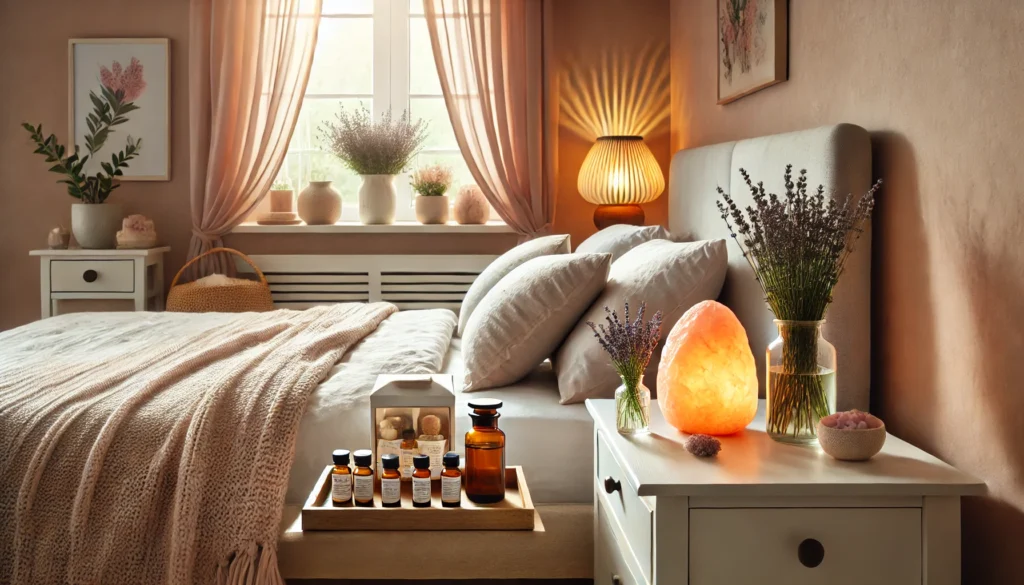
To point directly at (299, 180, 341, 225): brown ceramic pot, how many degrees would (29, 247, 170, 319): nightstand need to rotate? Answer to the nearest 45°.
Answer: approximately 90° to its left

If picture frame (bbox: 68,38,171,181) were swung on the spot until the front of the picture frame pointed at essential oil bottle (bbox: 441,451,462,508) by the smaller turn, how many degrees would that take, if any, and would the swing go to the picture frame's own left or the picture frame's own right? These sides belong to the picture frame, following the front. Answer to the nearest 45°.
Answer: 0° — it already faces it

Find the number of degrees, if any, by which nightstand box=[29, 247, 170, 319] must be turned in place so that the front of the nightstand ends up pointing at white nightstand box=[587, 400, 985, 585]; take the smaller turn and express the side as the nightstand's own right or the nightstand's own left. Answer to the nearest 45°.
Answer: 0° — it already faces it

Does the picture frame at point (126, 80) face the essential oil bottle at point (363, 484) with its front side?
yes

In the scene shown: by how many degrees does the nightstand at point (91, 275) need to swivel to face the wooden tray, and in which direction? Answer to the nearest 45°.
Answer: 0° — it already faces it

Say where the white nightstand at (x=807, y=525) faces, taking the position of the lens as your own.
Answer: facing the viewer

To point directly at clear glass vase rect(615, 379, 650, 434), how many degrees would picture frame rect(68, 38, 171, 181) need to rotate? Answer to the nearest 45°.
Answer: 0° — it already faces it

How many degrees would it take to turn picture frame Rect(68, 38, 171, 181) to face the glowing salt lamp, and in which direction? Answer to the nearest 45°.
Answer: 0° — it already faces it

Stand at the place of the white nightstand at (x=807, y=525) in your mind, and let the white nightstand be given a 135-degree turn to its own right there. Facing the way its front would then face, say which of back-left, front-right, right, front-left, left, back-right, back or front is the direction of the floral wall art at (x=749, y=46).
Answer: front-right

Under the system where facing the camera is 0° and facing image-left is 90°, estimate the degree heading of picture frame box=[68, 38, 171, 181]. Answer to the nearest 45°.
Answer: approximately 0°

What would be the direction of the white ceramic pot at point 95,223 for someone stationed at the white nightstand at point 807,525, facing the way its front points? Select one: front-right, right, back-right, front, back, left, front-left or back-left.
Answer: back-right

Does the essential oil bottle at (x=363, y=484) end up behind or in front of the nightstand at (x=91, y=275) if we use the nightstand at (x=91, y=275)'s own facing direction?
in front

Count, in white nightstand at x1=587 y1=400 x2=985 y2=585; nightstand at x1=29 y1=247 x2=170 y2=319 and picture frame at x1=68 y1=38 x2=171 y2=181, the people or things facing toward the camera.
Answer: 3
